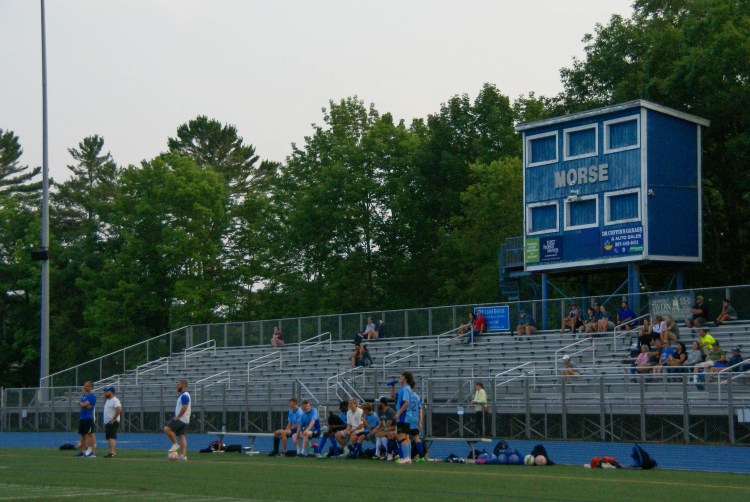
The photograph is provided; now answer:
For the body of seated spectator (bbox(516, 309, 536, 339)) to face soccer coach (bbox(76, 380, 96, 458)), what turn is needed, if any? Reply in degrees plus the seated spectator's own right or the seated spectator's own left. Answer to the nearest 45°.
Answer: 0° — they already face them

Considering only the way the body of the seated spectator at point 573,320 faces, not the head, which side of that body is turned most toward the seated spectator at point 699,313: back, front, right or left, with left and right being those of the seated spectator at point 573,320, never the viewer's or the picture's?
left

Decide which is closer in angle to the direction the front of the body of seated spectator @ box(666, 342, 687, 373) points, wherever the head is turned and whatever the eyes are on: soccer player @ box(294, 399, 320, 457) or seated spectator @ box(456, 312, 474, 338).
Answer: the soccer player

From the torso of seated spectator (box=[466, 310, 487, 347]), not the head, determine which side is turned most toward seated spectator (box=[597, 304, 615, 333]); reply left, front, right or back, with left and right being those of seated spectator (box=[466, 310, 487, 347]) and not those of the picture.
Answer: left

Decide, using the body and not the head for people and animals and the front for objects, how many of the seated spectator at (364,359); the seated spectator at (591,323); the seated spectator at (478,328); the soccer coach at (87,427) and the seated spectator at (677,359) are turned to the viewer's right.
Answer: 0

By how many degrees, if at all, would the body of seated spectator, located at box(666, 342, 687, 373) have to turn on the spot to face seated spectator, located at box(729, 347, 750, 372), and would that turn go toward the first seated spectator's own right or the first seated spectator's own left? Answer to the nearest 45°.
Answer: approximately 90° to the first seated spectator's own left

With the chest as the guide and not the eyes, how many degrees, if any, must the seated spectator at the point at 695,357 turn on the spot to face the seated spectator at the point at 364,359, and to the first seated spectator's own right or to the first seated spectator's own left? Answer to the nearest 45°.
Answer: approximately 90° to the first seated spectator's own right

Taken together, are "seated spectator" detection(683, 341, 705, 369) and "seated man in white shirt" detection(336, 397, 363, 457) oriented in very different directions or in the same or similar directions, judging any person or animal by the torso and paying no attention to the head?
same or similar directions

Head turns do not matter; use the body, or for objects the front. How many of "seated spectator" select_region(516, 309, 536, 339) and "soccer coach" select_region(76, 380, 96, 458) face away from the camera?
0

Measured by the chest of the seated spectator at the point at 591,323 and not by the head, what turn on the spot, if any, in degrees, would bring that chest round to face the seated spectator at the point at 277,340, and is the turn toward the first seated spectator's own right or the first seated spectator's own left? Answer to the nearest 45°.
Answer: approximately 90° to the first seated spectator's own right

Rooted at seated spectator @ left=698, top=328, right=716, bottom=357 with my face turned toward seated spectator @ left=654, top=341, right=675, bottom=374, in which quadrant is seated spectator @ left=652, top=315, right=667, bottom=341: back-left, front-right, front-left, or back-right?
front-right
